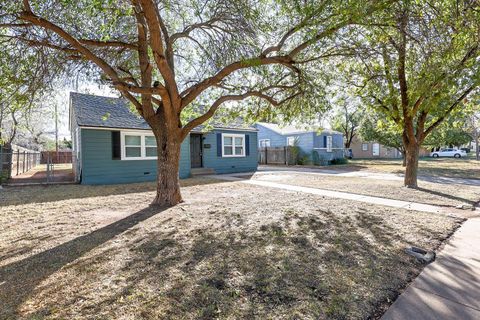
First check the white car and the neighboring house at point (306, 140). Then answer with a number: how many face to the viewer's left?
1

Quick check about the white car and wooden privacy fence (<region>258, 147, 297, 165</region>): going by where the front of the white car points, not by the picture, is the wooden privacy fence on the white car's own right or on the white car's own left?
on the white car's own left

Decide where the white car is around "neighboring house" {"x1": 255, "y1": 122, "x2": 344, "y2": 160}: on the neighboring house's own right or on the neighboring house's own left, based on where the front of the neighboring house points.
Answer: on the neighboring house's own left

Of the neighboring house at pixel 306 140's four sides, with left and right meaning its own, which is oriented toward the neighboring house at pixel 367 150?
left

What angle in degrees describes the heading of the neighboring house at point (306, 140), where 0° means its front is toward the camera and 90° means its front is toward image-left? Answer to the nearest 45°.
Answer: approximately 315°

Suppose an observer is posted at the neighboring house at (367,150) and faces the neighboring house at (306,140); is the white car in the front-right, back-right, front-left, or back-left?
back-left

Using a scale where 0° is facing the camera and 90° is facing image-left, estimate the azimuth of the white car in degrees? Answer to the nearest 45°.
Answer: approximately 90°

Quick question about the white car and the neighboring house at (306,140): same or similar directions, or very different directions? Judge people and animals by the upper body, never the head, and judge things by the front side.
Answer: very different directions
